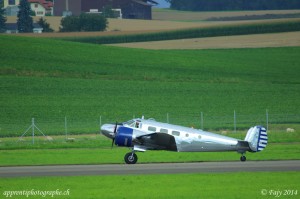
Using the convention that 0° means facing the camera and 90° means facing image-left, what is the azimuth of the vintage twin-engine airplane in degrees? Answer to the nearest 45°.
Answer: approximately 90°
